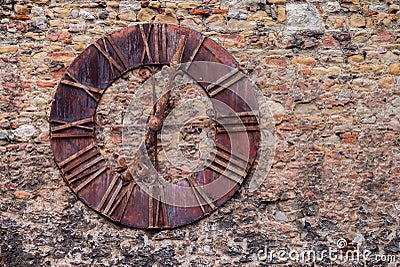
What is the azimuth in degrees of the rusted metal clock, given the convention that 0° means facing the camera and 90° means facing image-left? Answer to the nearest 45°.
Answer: approximately 0°
